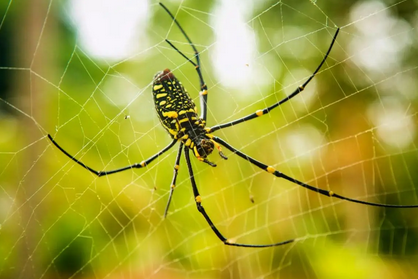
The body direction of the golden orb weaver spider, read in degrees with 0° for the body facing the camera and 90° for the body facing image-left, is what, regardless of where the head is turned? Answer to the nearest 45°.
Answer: approximately 270°
